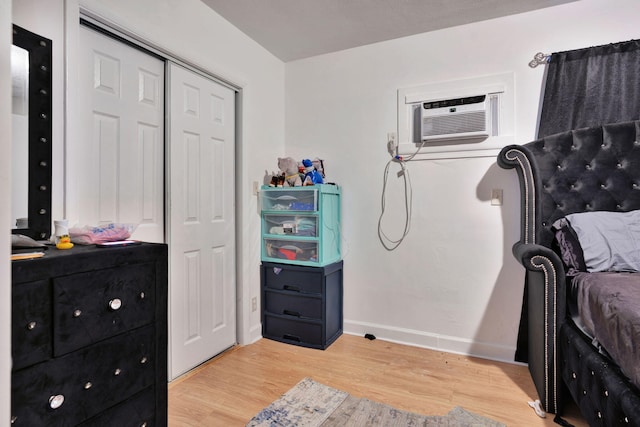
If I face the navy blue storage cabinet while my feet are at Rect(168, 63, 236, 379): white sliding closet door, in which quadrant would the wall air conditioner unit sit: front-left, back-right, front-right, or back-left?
front-right

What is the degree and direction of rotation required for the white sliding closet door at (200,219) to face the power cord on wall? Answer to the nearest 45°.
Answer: approximately 45° to its left

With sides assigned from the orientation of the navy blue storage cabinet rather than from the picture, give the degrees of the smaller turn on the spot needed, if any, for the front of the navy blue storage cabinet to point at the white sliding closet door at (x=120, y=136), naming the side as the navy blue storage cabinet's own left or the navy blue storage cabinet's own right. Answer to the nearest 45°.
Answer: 0° — it already faces it

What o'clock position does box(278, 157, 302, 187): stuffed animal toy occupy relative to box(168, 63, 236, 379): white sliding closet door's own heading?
The stuffed animal toy is roughly at 10 o'clock from the white sliding closet door.

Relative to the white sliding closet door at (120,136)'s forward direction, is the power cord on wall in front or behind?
in front

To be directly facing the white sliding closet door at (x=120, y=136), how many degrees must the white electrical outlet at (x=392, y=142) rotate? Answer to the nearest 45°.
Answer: approximately 45° to its right

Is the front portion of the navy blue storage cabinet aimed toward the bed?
no

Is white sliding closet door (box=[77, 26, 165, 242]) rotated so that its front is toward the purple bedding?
yes

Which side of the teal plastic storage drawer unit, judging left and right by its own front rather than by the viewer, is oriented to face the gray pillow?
left

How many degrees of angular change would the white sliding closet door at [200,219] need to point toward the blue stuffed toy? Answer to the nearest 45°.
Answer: approximately 45° to its left

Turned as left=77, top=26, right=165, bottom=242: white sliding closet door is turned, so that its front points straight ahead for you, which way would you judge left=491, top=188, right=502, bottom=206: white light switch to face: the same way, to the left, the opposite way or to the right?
to the right

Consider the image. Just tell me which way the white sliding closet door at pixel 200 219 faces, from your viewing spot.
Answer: facing the viewer and to the right of the viewer

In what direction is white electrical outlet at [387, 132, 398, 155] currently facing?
toward the camera

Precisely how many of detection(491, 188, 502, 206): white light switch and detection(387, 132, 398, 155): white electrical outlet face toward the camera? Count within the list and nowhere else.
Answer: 2

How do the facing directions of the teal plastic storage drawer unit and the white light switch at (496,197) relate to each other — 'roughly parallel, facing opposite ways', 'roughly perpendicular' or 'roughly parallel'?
roughly parallel

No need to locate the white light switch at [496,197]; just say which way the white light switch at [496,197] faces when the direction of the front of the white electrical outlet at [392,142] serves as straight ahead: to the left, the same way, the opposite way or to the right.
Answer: the same way

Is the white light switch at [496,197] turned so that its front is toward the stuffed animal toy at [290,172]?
no

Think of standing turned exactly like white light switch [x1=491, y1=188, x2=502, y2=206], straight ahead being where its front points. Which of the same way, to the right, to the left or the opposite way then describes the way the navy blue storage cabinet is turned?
the same way

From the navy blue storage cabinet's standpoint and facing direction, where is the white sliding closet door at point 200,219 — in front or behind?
in front
